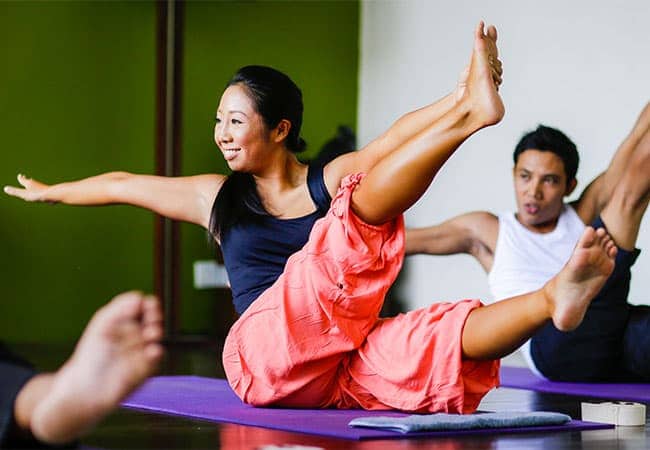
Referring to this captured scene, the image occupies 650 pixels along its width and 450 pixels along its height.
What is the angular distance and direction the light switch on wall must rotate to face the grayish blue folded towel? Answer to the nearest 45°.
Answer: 0° — it already faces it

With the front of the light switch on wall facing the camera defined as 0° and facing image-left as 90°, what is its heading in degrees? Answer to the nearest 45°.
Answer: approximately 0°

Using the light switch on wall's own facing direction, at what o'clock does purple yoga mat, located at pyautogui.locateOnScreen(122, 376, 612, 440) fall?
The purple yoga mat is roughly at 12 o'clock from the light switch on wall.

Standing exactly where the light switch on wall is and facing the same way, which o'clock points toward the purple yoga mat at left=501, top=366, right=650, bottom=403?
The purple yoga mat is roughly at 11 o'clock from the light switch on wall.
